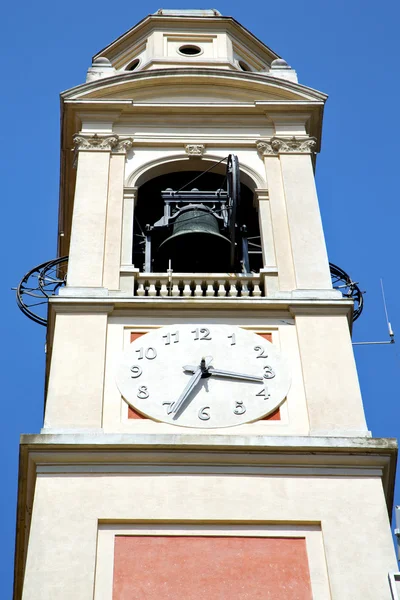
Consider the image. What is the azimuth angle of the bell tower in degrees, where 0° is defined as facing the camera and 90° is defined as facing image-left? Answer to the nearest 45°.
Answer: approximately 0°

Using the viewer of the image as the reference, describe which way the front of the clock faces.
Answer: facing the viewer
